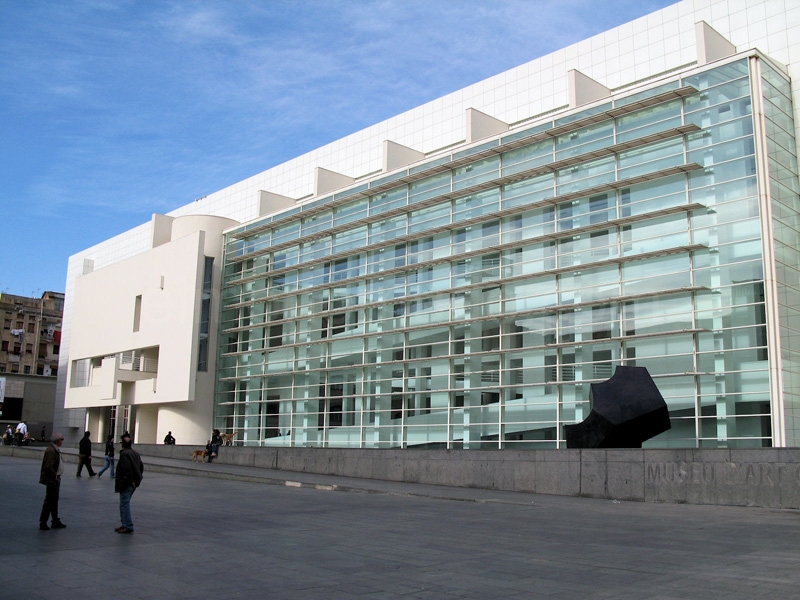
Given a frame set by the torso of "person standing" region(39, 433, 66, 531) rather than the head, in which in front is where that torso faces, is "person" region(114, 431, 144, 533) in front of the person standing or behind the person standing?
in front

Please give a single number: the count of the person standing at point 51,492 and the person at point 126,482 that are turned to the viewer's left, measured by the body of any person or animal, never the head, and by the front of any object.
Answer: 1

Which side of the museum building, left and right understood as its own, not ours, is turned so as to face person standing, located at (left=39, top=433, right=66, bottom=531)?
front

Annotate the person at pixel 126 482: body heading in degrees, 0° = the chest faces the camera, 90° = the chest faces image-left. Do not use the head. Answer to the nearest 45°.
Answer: approximately 90°

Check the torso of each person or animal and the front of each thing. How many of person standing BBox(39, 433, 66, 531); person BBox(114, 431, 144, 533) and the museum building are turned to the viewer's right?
1

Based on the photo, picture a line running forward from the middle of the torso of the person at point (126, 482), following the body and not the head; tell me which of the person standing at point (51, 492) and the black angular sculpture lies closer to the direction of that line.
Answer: the person standing

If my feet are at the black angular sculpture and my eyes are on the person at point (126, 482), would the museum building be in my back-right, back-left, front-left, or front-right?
back-right

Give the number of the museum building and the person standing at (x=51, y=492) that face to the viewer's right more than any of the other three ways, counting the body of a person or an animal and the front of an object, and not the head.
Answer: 1

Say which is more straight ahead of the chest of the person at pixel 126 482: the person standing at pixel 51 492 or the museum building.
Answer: the person standing

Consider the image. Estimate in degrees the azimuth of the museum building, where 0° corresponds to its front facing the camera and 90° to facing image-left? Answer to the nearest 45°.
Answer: approximately 45°
